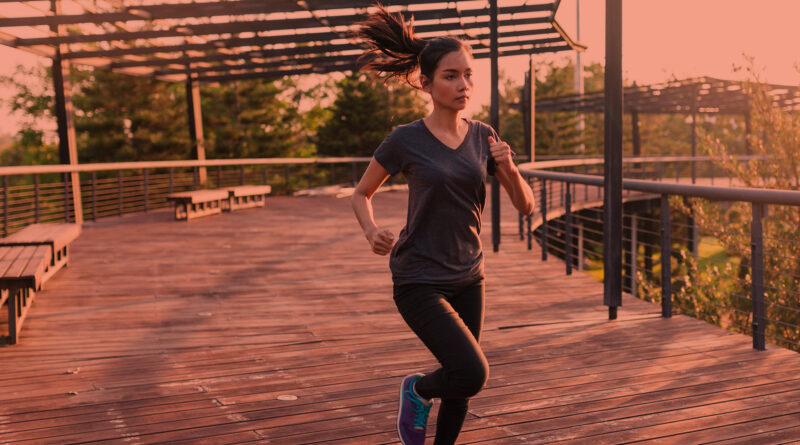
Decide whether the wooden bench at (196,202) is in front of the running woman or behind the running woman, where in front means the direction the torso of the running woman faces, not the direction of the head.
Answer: behind

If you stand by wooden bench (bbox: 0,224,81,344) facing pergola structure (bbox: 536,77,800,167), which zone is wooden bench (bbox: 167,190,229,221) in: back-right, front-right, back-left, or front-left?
front-left

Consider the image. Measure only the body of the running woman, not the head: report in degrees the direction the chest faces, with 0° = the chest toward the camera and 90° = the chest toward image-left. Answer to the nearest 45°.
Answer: approximately 315°

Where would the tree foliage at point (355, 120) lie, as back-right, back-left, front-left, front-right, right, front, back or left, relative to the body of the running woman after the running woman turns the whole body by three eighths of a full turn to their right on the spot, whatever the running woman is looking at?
right

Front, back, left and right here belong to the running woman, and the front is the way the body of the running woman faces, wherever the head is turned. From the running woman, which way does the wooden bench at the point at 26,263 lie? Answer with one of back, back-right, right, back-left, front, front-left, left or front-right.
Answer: back

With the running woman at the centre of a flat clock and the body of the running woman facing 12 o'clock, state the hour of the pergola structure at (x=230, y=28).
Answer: The pergola structure is roughly at 7 o'clock from the running woman.

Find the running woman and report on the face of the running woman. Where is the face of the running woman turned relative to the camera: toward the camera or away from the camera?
toward the camera

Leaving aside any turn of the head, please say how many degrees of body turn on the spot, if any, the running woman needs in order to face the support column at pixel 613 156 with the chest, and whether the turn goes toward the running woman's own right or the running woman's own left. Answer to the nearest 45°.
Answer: approximately 90° to the running woman's own left

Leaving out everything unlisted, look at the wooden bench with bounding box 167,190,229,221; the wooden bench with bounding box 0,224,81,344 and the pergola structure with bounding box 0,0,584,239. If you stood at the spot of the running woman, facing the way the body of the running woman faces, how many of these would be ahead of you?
0

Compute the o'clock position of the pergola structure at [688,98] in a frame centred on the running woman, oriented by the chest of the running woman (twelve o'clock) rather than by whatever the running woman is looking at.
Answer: The pergola structure is roughly at 8 o'clock from the running woman.

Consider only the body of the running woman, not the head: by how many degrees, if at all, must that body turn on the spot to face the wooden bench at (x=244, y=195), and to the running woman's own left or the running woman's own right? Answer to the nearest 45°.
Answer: approximately 135° to the running woman's own left
